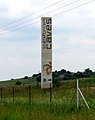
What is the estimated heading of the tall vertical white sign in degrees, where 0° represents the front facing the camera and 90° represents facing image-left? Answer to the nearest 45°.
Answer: approximately 0°
